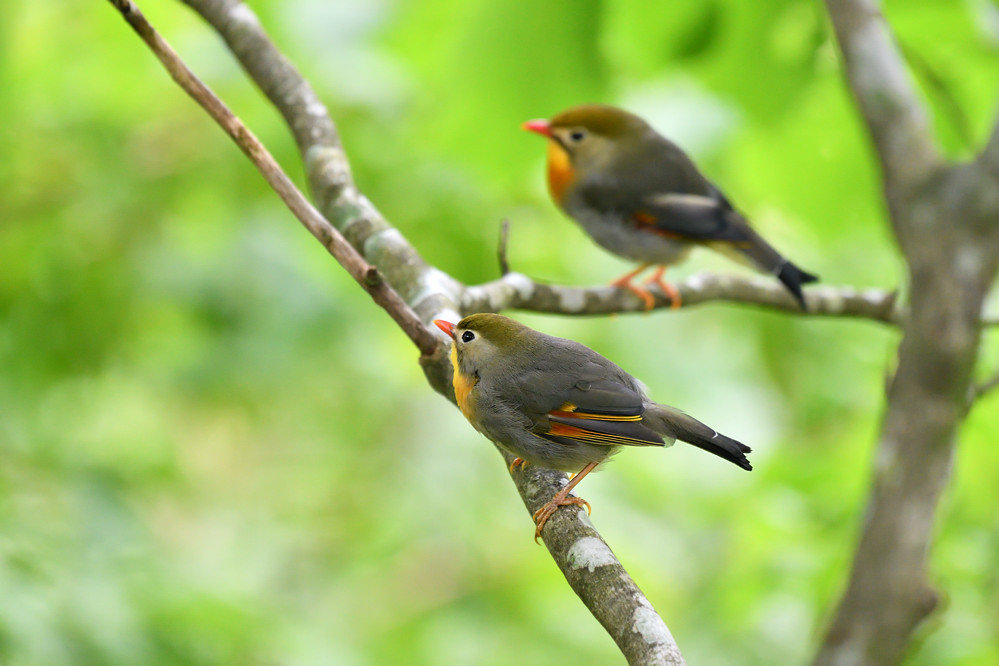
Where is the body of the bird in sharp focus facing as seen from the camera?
to the viewer's left
